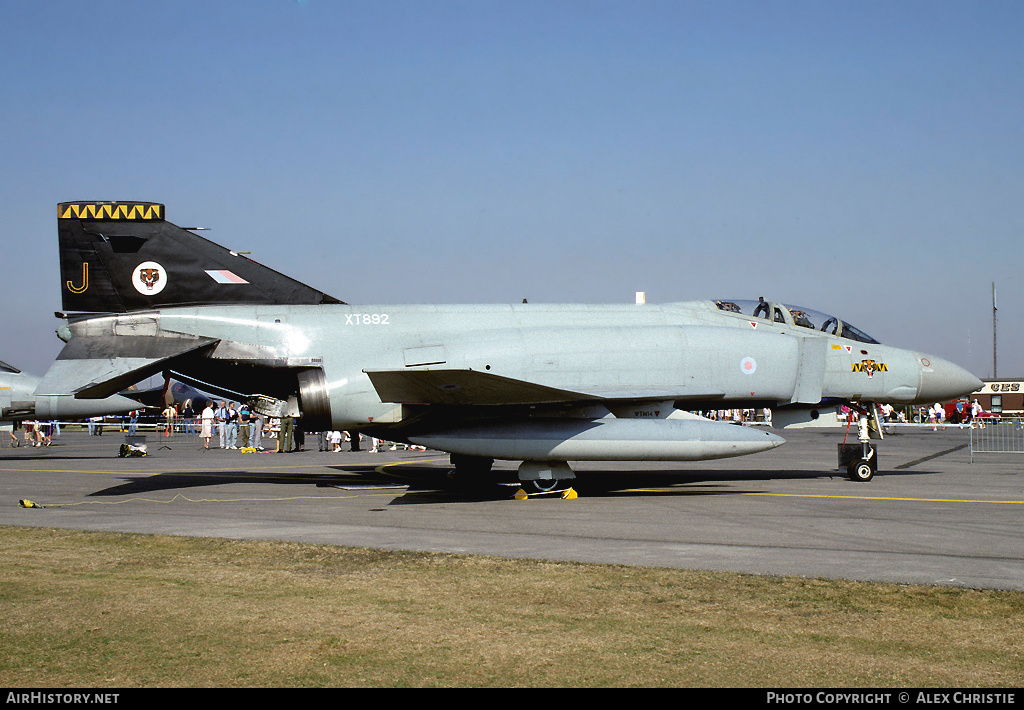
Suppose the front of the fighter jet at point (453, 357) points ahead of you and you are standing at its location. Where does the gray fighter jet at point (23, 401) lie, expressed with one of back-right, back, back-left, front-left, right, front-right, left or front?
back-left

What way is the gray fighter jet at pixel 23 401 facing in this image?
to the viewer's right

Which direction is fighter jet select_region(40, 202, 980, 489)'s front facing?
to the viewer's right

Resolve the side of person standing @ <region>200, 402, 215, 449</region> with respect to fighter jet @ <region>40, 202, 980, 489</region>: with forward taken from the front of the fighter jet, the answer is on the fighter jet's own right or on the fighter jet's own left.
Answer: on the fighter jet's own left
